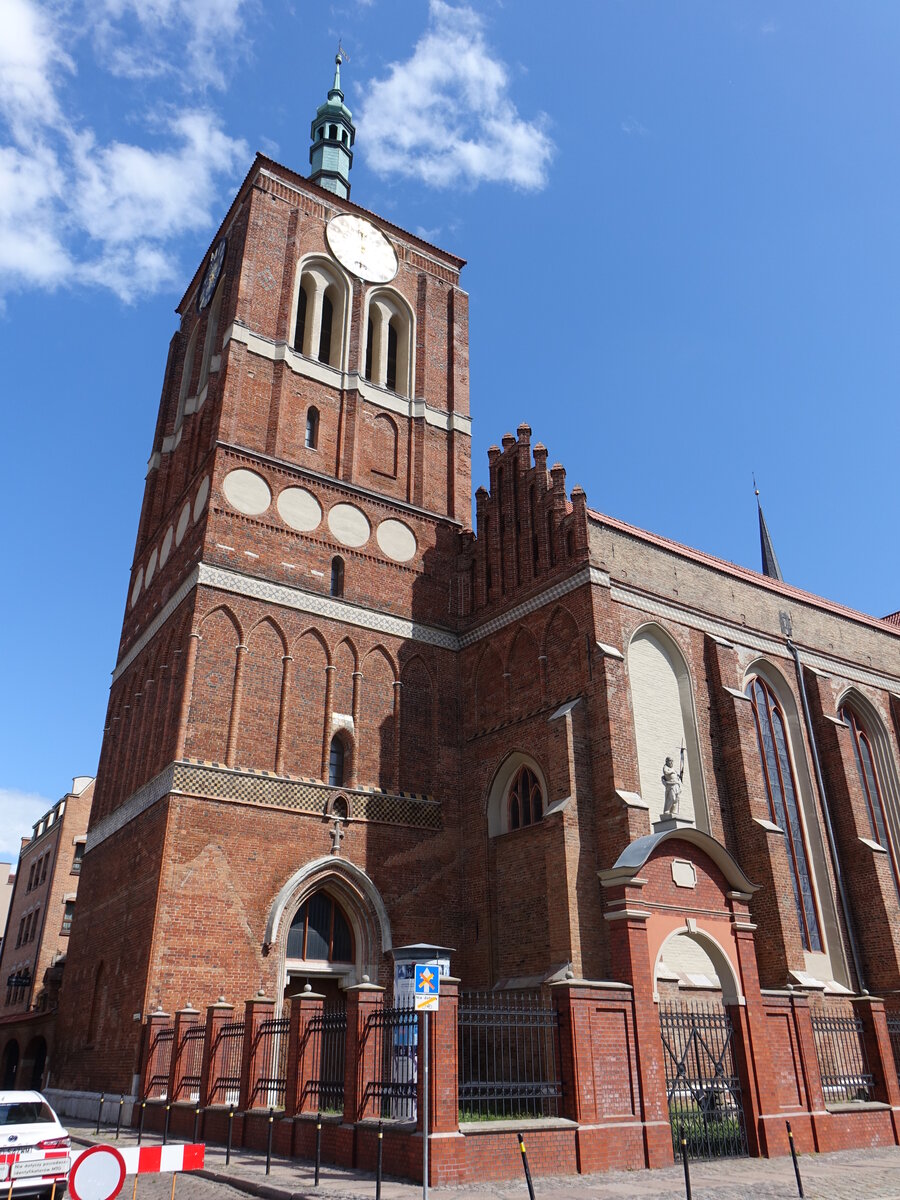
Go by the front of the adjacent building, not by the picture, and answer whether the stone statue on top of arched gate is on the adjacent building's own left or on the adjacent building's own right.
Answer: on the adjacent building's own left

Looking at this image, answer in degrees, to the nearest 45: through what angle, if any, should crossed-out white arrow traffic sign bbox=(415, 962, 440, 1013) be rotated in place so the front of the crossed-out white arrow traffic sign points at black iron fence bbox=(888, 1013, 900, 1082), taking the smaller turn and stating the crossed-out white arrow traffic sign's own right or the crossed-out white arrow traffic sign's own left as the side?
approximately 135° to the crossed-out white arrow traffic sign's own left

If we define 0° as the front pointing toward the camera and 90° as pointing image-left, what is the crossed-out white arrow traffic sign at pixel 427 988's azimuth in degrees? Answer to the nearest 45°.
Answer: approximately 0°

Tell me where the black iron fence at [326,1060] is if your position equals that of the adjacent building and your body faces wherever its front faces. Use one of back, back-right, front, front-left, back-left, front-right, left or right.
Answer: front-left

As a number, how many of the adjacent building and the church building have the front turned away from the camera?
0

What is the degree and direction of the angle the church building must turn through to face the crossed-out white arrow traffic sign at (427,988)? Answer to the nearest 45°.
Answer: approximately 45° to its left

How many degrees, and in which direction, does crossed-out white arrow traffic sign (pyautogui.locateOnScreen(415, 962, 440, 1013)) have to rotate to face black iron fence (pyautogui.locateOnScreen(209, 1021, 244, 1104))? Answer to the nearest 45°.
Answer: approximately 135° to its right

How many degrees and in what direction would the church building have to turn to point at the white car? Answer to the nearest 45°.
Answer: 0° — it already faces it

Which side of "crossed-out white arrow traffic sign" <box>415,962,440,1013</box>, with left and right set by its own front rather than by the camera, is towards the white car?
right
